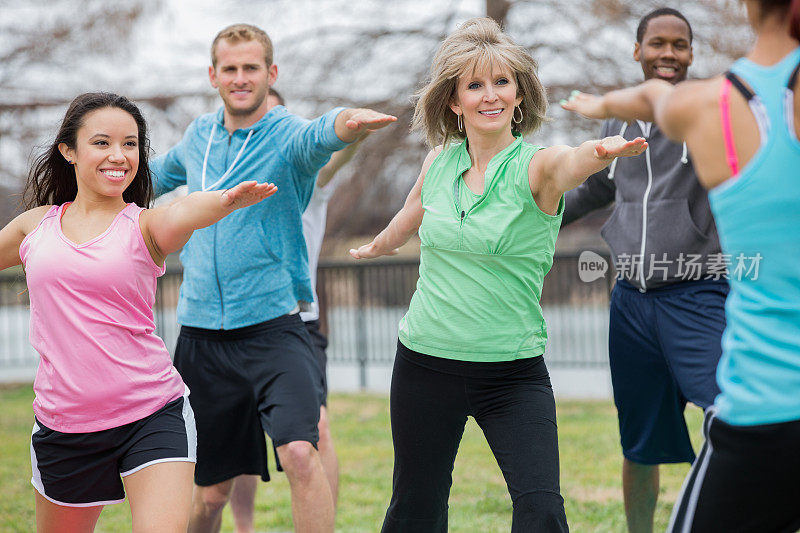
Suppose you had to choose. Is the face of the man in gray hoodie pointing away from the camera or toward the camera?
toward the camera

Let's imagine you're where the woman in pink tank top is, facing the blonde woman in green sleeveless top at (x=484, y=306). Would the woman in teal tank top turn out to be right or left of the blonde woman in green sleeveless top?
right

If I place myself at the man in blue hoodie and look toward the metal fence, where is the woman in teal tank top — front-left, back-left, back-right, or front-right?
back-right

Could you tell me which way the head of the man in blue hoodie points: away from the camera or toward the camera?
toward the camera

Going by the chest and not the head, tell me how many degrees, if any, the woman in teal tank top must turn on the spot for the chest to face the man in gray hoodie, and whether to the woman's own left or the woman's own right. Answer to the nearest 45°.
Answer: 0° — they already face them

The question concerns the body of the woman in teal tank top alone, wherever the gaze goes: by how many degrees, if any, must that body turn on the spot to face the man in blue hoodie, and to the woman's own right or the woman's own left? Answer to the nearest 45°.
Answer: approximately 45° to the woman's own left

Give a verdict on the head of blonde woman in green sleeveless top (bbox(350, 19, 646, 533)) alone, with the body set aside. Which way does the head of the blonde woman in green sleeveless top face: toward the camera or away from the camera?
toward the camera

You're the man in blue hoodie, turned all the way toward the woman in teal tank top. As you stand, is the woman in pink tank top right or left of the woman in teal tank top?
right

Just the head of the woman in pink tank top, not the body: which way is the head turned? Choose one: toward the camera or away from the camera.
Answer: toward the camera

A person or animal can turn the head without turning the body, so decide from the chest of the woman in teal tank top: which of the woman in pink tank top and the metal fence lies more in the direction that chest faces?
the metal fence

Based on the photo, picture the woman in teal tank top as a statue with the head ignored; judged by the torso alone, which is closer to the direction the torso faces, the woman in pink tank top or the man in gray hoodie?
the man in gray hoodie

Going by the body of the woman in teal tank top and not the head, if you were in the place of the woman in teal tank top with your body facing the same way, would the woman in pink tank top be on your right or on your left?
on your left

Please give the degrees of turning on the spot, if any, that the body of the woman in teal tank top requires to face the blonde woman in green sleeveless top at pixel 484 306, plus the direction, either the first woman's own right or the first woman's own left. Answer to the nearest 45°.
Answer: approximately 45° to the first woman's own left

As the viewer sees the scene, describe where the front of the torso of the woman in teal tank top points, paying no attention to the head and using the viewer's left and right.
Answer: facing away from the viewer

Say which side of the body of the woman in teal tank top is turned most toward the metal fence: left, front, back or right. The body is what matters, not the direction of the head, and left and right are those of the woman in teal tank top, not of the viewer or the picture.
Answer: front
